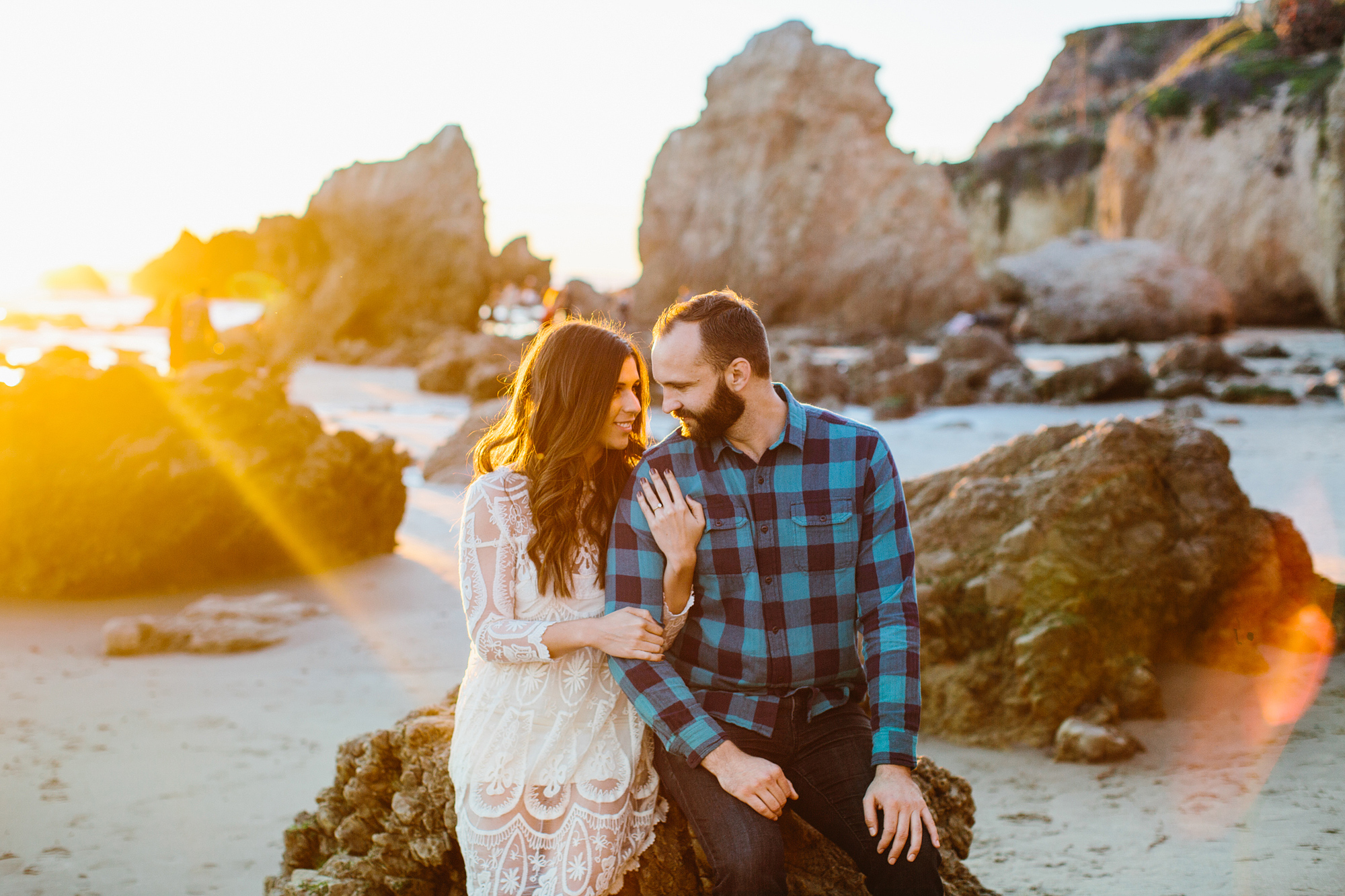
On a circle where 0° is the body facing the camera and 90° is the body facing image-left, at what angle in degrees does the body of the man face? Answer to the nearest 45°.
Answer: approximately 0°

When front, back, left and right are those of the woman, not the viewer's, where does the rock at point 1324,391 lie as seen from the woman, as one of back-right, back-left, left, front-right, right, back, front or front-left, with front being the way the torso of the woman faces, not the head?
left

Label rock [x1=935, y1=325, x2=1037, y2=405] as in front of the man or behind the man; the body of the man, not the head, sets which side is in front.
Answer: behind

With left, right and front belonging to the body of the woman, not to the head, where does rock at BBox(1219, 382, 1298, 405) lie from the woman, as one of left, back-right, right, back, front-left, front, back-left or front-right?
left

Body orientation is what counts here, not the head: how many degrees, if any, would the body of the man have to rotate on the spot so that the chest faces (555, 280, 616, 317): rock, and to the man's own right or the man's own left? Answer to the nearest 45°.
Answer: approximately 180°

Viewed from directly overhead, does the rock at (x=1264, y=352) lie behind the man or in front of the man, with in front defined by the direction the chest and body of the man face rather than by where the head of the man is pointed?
behind

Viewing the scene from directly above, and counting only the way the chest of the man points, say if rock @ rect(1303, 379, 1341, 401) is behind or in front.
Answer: behind

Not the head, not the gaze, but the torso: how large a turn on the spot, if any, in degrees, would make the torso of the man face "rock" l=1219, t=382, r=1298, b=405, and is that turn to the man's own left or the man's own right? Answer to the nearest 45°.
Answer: approximately 135° to the man's own left

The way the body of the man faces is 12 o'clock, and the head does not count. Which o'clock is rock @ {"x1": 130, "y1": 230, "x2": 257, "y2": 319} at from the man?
The rock is roughly at 5 o'clock from the man.

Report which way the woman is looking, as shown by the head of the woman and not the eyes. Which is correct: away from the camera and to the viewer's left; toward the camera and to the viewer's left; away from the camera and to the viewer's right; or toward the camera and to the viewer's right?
toward the camera and to the viewer's right
